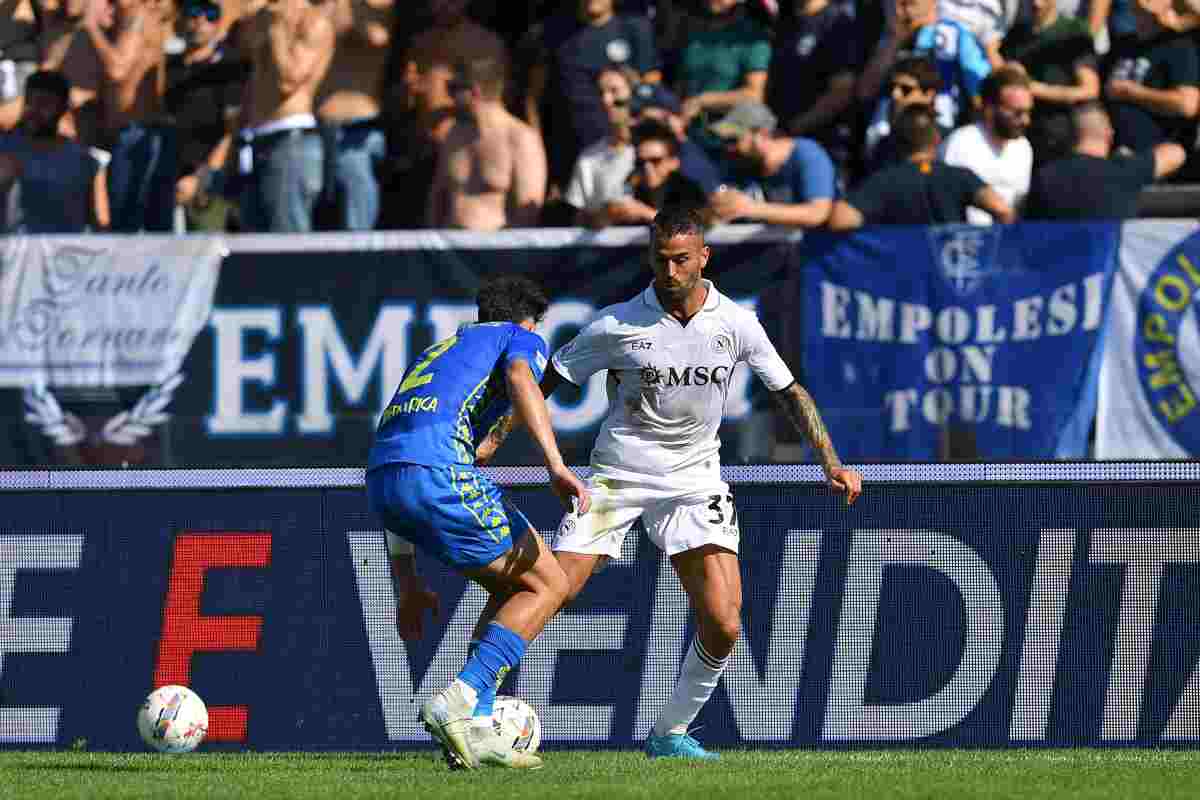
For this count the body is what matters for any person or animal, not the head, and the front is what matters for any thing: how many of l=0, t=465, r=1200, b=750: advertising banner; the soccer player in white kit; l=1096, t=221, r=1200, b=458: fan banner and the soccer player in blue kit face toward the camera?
3

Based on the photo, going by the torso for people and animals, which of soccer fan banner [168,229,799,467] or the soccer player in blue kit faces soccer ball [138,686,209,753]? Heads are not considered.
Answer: the soccer fan banner

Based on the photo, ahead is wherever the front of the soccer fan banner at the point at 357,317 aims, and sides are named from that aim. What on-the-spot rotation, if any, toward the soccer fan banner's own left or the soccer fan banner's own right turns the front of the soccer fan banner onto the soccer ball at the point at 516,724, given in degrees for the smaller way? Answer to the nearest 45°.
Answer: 0° — it already faces it

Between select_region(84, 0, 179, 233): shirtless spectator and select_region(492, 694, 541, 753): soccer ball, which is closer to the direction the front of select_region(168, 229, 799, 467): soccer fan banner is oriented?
the soccer ball

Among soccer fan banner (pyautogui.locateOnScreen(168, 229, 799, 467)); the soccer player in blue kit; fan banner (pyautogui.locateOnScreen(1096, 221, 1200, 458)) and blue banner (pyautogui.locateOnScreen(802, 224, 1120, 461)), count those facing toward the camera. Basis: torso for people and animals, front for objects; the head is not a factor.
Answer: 3

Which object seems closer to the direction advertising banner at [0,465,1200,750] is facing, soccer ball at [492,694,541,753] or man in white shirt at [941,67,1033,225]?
the soccer ball

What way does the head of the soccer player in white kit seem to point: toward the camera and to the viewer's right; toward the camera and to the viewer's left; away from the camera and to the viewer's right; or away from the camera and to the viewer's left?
toward the camera and to the viewer's left

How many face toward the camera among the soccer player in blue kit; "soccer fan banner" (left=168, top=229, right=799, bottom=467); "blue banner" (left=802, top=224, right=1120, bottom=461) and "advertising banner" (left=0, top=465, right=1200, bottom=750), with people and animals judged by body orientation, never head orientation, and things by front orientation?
3

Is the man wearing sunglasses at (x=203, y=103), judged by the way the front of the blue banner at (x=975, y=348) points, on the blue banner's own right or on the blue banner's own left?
on the blue banner's own right

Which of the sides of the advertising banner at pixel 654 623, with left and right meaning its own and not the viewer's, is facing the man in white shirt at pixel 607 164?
back
